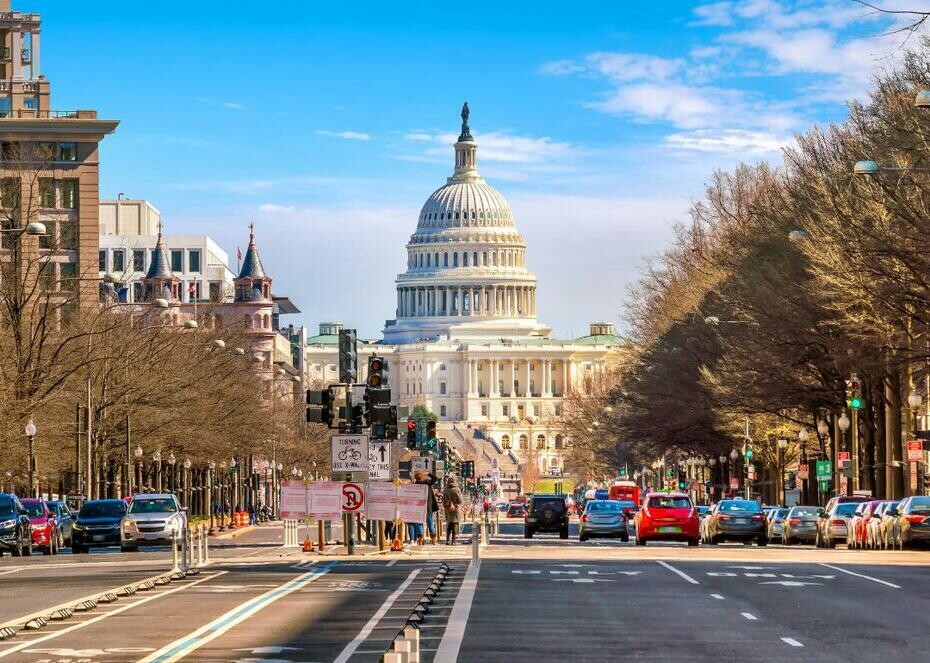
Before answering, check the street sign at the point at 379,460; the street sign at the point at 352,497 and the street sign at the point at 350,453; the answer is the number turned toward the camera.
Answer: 3

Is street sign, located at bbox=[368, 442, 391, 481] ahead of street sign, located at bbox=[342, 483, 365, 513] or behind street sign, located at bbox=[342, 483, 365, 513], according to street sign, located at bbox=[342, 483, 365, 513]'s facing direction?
behind

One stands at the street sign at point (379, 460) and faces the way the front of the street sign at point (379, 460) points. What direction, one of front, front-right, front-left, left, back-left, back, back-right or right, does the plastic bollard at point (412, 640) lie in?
front

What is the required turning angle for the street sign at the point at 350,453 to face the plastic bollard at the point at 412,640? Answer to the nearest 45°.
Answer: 0° — it already faces it

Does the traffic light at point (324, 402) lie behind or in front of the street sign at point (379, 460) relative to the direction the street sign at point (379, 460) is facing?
in front

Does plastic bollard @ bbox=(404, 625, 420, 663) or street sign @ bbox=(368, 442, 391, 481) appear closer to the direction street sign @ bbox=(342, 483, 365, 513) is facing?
the plastic bollard

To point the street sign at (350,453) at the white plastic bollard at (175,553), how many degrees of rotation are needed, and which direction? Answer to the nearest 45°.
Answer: approximately 45° to its right

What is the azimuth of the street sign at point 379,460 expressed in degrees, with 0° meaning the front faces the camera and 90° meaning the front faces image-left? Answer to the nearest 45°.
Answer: approximately 0°
